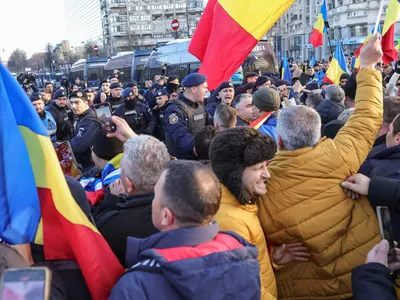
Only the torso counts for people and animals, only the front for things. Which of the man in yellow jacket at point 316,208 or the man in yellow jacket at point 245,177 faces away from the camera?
the man in yellow jacket at point 316,208

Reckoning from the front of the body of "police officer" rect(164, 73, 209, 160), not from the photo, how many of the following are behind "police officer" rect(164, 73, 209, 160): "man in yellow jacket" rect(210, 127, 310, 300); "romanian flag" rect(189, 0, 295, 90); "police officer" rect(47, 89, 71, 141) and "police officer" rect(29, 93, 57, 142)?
2

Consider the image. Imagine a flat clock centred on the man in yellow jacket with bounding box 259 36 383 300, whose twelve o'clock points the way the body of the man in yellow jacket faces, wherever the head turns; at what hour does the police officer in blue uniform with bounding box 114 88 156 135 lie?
The police officer in blue uniform is roughly at 11 o'clock from the man in yellow jacket.

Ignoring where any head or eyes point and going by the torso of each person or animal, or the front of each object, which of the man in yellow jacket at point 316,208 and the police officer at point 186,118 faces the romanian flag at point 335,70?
the man in yellow jacket

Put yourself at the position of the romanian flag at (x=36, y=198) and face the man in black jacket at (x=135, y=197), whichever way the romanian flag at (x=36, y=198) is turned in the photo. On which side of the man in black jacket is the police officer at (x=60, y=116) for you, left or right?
left

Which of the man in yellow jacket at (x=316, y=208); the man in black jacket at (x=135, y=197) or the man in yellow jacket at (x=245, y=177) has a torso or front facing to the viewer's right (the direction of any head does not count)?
the man in yellow jacket at (x=245, y=177)

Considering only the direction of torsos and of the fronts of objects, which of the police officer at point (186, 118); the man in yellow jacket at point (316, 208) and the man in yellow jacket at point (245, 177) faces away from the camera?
the man in yellow jacket at point (316, 208)

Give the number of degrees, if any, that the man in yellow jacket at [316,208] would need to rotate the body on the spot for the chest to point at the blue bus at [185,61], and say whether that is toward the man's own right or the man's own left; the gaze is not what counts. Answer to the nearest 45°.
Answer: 0° — they already face it

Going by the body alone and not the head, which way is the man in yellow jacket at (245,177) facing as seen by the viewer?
to the viewer's right

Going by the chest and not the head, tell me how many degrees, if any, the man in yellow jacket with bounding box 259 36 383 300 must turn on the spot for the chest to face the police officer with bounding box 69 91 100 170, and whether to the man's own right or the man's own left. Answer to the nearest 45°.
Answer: approximately 45° to the man's own left

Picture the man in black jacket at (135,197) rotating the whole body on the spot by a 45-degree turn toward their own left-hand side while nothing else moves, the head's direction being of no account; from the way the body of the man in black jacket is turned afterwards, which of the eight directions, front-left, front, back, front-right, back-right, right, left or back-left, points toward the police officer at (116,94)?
right

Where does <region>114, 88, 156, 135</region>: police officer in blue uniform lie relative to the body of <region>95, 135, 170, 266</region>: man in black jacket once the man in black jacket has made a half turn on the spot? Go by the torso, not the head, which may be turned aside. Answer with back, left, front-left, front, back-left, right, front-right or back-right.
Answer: back-left

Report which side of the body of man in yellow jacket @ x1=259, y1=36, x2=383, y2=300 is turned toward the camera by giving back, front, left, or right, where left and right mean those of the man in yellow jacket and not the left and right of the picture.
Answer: back

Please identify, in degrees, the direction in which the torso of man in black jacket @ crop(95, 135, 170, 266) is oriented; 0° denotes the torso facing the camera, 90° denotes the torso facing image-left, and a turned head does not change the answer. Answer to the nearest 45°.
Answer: approximately 135°

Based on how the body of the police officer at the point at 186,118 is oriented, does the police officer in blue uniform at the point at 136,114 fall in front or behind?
behind

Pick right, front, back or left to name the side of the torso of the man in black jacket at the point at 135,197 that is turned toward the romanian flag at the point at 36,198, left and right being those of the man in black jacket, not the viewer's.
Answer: left
